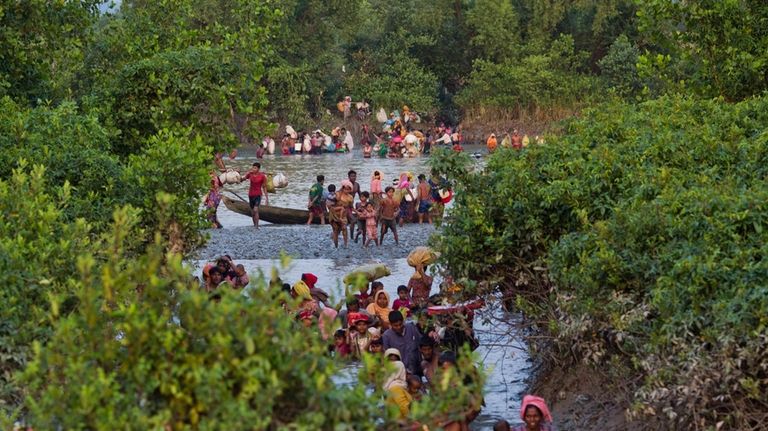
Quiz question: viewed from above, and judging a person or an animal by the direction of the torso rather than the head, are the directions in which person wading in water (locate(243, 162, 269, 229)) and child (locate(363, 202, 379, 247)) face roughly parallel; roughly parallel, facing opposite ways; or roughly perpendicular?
roughly parallel

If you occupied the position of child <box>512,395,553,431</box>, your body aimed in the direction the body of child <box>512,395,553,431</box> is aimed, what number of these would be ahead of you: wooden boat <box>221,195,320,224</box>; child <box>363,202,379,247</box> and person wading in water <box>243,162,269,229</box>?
0

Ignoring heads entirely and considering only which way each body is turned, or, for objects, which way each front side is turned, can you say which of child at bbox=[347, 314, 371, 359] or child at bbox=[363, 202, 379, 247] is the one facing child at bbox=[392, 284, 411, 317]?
child at bbox=[363, 202, 379, 247]

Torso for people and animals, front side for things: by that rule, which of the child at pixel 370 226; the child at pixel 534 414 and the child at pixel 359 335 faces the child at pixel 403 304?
the child at pixel 370 226

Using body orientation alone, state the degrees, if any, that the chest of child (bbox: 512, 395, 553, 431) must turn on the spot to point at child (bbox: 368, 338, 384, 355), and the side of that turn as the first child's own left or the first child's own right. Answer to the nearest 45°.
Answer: approximately 135° to the first child's own right

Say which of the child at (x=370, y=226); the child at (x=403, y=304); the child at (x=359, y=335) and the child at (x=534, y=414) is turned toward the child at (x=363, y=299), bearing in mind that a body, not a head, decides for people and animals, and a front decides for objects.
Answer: the child at (x=370, y=226)

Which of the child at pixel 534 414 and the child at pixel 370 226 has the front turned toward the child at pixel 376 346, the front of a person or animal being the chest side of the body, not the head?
the child at pixel 370 226

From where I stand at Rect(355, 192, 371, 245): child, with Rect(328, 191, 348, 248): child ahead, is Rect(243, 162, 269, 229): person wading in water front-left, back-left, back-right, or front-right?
front-right

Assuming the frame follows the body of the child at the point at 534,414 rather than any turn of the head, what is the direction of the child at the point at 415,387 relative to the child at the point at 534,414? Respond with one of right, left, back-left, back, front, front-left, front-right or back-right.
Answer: back-right

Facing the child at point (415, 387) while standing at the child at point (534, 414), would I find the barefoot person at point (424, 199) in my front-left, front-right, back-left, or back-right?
front-right

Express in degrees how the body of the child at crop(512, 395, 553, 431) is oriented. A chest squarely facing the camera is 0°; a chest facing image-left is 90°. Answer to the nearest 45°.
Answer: approximately 0°

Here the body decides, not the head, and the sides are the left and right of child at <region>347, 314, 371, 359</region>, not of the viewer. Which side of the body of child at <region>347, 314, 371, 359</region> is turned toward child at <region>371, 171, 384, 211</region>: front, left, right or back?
back

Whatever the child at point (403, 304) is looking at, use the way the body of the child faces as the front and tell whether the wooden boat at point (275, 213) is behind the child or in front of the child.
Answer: behind

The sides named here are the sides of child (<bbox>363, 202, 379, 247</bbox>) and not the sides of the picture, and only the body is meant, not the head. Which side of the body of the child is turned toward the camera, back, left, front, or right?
front

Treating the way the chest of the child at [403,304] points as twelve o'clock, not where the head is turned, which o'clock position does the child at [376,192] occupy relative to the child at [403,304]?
the child at [376,192] is roughly at 6 o'clock from the child at [403,304].

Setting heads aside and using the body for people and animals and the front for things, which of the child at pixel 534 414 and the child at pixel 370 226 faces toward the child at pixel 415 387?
the child at pixel 370 226

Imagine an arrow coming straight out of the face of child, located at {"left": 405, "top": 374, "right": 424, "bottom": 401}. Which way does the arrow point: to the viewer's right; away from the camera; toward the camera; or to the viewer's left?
toward the camera

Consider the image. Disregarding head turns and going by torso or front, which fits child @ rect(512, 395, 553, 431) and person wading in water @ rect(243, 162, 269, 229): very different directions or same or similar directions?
same or similar directions

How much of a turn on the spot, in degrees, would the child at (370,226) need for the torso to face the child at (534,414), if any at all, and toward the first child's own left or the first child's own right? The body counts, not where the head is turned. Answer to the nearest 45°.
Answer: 0° — they already face them

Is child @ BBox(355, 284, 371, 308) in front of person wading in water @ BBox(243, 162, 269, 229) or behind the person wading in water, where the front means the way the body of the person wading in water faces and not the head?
in front

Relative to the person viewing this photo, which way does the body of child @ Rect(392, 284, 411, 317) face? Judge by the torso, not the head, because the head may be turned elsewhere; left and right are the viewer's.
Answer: facing the viewer
